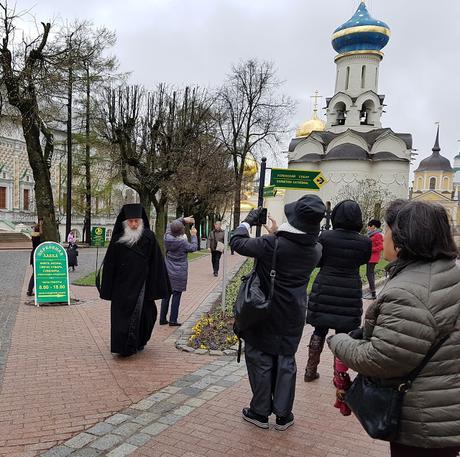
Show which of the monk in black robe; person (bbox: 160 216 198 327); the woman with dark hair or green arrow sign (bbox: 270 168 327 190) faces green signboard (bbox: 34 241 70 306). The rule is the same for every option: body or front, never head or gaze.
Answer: the woman with dark hair

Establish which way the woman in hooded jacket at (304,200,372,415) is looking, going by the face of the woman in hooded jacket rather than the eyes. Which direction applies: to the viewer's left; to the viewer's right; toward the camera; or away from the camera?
away from the camera

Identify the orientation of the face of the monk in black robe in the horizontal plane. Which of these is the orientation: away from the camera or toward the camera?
toward the camera

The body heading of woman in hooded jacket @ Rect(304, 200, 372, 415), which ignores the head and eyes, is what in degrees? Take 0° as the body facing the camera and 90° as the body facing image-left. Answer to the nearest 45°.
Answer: approximately 180°

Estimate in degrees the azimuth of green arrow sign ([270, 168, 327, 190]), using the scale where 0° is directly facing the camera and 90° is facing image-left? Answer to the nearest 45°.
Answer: approximately 0°

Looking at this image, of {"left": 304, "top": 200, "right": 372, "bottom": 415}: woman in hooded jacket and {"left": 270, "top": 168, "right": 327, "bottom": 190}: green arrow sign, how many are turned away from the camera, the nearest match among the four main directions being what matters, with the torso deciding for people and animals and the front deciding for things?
1

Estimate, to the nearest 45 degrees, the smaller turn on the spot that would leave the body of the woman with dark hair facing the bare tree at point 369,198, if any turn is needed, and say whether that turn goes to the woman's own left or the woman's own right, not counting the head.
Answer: approximately 45° to the woman's own right

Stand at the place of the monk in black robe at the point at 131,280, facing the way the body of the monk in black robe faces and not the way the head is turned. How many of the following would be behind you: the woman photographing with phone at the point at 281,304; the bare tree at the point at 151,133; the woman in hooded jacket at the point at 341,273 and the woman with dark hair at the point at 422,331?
1

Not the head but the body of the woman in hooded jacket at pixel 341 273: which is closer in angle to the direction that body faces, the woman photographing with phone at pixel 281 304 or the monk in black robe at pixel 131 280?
the monk in black robe

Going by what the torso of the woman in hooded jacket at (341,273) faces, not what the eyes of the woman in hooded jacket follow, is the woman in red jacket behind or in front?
in front

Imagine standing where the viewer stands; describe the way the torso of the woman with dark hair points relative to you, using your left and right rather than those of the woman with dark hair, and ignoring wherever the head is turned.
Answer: facing away from the viewer and to the left of the viewer

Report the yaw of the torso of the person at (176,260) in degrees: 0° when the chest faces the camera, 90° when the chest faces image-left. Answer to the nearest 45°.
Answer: approximately 225°

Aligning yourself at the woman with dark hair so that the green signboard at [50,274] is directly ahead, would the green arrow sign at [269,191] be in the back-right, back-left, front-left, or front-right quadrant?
front-right

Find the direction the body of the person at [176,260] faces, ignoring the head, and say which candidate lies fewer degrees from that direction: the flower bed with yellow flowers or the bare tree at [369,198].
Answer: the bare tree

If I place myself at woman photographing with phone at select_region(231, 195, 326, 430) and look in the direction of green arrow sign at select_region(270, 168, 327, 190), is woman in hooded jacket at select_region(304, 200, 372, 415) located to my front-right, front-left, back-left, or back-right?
front-right

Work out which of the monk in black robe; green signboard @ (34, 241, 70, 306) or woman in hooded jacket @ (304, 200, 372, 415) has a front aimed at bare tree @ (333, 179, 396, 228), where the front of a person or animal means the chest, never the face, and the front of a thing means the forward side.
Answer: the woman in hooded jacket
